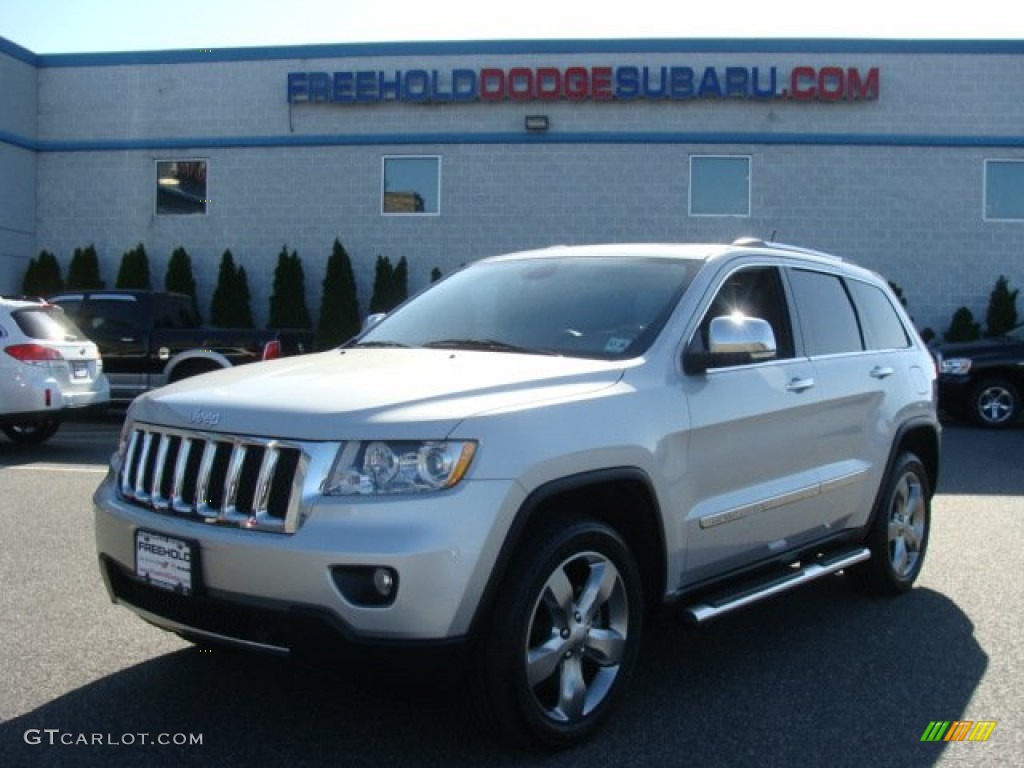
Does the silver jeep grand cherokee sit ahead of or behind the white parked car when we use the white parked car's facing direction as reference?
behind

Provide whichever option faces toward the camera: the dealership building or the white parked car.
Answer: the dealership building

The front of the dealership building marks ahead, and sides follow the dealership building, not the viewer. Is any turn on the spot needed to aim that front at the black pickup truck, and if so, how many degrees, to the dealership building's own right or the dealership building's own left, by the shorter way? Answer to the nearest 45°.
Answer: approximately 45° to the dealership building's own right

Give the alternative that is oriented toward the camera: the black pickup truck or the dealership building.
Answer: the dealership building

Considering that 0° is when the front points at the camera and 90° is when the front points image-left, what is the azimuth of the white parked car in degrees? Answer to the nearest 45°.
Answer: approximately 135°

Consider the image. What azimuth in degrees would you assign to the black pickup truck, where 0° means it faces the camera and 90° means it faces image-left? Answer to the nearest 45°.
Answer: approximately 135°

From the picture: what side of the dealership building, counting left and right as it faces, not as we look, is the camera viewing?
front

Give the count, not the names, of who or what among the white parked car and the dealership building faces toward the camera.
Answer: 1

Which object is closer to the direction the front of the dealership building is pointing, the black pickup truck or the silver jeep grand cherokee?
the silver jeep grand cherokee

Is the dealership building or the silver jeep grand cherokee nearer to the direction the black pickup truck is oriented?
the dealership building

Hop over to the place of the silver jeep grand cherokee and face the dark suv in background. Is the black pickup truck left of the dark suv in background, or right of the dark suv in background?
left

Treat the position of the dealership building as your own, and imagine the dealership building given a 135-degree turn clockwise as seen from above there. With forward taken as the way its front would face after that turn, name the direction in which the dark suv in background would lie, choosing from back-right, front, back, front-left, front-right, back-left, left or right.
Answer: back

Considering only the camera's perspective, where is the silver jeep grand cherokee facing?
facing the viewer and to the left of the viewer

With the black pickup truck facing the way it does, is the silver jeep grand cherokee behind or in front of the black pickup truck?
behind
